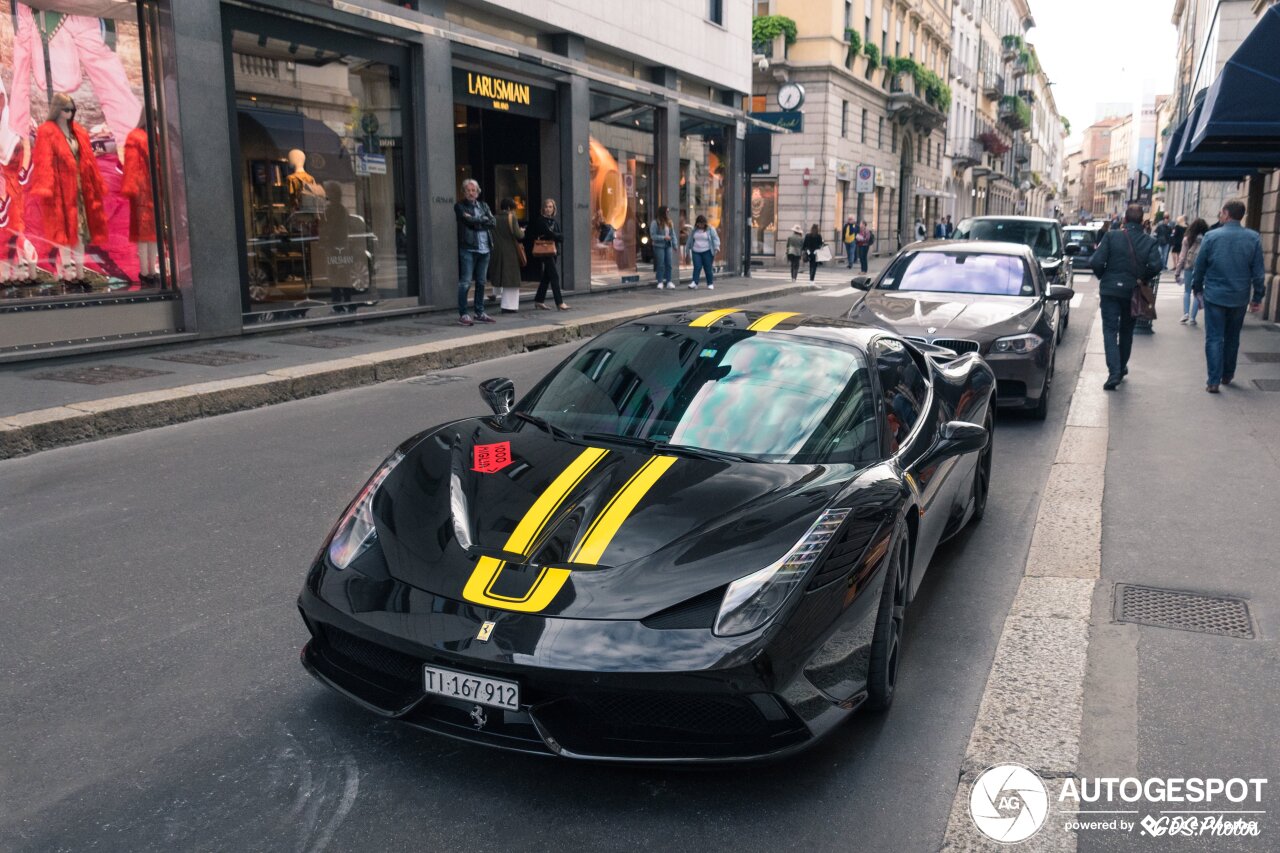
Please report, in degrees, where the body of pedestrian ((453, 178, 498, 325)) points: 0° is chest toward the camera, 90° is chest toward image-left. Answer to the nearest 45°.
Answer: approximately 315°

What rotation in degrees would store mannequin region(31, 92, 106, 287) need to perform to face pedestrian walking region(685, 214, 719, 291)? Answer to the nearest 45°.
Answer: approximately 90° to its left

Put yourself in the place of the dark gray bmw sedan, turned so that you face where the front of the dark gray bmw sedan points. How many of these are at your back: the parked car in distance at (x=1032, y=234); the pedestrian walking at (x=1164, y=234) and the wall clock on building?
3

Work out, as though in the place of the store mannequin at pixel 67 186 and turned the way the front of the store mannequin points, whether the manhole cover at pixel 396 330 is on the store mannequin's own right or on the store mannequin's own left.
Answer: on the store mannequin's own left

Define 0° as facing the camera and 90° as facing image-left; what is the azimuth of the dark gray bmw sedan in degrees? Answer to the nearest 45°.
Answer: approximately 0°

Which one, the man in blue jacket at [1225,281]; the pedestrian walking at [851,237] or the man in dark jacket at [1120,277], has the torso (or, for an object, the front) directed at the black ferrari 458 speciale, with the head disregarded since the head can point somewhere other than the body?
the pedestrian walking

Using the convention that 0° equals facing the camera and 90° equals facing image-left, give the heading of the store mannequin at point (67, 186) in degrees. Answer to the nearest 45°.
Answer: approximately 315°

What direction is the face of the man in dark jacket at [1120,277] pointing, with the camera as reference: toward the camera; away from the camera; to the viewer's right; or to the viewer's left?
away from the camera

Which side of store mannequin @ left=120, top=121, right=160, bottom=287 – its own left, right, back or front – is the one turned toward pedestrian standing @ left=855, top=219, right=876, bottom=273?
left

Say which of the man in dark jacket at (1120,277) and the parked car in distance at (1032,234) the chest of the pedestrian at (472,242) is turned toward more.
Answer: the man in dark jacket

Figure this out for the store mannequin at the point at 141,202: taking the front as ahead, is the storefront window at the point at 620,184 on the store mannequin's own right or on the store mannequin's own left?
on the store mannequin's own left

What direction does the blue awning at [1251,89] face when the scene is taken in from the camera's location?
facing to the left of the viewer
